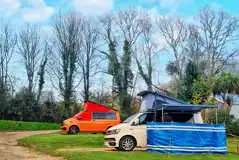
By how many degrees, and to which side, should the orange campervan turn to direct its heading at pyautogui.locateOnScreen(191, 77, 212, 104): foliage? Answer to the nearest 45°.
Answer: approximately 180°

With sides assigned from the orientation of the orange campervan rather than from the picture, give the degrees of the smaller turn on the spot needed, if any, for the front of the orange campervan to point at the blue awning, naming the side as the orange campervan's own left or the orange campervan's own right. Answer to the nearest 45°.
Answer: approximately 90° to the orange campervan's own left

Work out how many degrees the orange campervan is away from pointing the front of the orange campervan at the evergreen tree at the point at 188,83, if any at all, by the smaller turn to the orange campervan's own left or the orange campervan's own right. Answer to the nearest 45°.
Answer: approximately 135° to the orange campervan's own right

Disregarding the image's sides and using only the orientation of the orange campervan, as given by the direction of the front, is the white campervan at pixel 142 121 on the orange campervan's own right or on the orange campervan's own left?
on the orange campervan's own left

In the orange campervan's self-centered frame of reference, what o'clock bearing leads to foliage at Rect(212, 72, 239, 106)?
The foliage is roughly at 5 o'clock from the orange campervan.

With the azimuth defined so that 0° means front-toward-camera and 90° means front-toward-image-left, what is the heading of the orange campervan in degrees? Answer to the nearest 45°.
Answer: approximately 90°

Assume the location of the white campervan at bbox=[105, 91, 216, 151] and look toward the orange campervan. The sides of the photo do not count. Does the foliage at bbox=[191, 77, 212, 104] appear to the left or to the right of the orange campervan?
right

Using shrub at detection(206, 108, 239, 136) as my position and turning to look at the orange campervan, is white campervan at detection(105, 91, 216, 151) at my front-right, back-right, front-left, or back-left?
front-left
